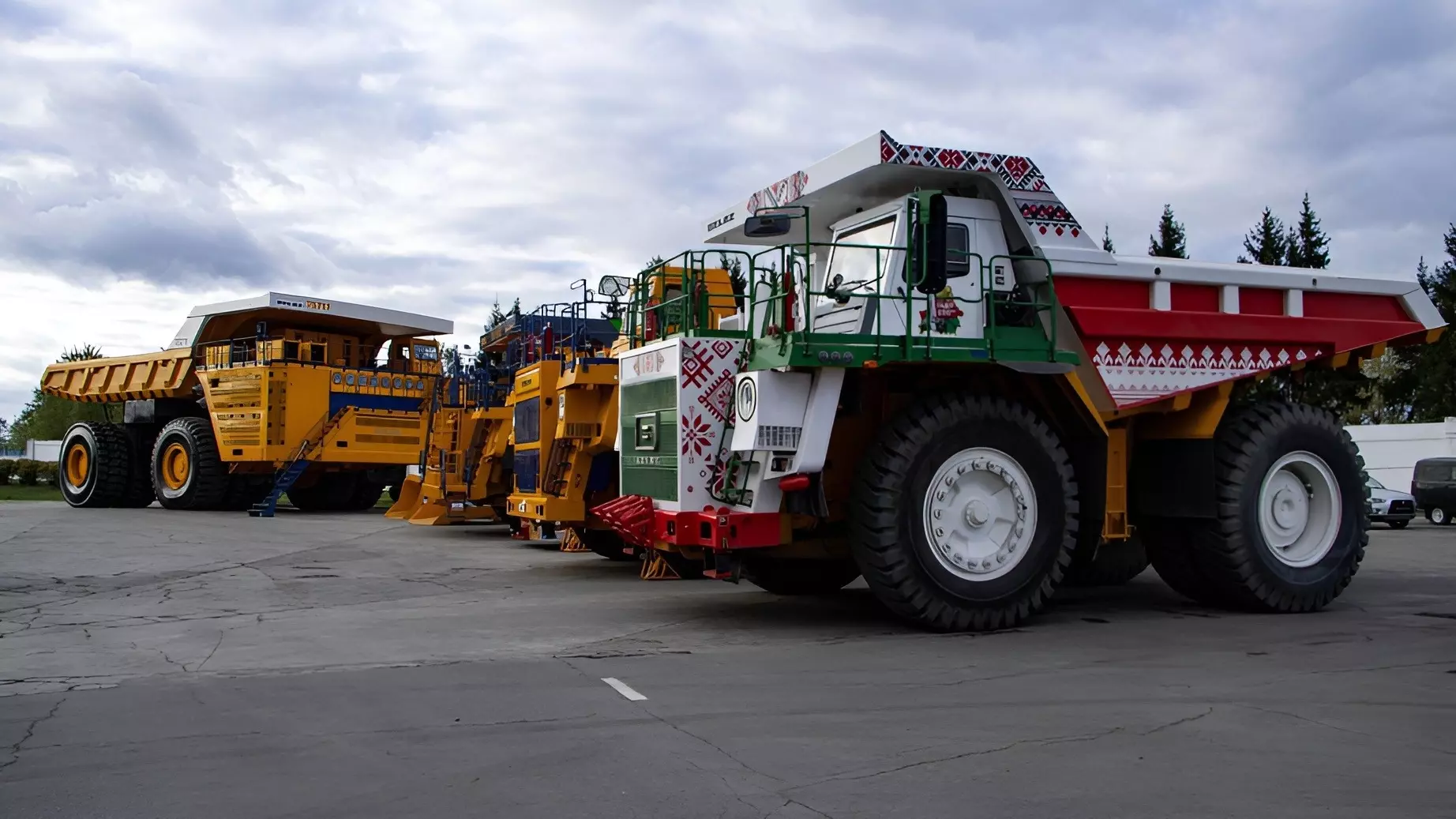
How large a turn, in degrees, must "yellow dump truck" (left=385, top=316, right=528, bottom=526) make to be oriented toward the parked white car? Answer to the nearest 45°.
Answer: approximately 135° to its left

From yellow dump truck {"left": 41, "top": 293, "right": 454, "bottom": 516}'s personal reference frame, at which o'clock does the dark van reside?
The dark van is roughly at 11 o'clock from the yellow dump truck.

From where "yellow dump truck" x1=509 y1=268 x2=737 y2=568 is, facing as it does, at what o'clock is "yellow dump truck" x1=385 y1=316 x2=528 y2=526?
"yellow dump truck" x1=385 y1=316 x2=528 y2=526 is roughly at 4 o'clock from "yellow dump truck" x1=509 y1=268 x2=737 y2=568.

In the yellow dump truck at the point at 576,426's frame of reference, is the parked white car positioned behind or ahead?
behind

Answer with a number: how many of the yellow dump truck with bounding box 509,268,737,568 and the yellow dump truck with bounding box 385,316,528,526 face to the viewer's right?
0

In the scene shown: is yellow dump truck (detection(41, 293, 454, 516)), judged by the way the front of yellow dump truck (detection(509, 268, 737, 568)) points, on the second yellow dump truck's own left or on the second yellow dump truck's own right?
on the second yellow dump truck's own right

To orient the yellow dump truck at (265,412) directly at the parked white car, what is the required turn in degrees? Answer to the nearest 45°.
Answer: approximately 45° to its left
